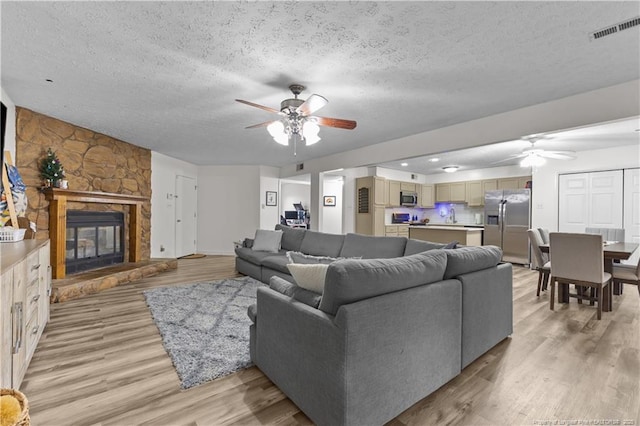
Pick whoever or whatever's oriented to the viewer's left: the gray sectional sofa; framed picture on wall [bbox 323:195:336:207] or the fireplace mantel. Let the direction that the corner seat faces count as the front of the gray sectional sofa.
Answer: the gray sectional sofa

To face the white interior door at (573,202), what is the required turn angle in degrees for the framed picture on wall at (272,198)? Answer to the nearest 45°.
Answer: approximately 45° to its left

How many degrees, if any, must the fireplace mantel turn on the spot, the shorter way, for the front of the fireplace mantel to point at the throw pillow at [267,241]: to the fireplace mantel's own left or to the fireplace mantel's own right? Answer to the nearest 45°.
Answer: approximately 45° to the fireplace mantel's own left

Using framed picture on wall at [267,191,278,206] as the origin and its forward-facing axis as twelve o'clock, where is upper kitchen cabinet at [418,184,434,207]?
The upper kitchen cabinet is roughly at 9 o'clock from the framed picture on wall.

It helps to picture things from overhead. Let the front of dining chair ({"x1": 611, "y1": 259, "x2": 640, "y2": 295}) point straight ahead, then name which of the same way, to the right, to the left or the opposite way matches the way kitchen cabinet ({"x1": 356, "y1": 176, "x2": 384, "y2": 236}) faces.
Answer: the opposite way

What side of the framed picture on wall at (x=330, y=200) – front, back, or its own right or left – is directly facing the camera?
front

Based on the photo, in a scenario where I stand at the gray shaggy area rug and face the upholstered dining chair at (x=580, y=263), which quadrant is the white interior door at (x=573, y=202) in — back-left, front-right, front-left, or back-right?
front-left

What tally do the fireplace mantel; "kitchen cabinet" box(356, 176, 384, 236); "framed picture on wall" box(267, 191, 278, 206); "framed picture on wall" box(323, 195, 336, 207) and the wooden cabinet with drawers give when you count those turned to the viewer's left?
0

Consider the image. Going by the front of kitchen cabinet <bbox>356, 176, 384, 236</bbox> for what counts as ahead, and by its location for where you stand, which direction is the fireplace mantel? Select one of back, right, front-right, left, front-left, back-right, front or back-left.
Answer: right

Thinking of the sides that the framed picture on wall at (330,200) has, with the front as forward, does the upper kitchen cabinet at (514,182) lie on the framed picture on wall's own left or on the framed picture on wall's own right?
on the framed picture on wall's own left

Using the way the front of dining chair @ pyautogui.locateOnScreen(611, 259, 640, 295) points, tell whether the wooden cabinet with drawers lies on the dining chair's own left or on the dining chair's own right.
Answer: on the dining chair's own left

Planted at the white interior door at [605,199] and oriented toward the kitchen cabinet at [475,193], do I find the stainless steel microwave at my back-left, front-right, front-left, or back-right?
front-left

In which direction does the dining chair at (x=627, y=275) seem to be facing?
to the viewer's left

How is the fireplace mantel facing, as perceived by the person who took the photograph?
facing the viewer and to the right of the viewer

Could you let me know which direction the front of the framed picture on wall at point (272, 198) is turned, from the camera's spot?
facing the viewer

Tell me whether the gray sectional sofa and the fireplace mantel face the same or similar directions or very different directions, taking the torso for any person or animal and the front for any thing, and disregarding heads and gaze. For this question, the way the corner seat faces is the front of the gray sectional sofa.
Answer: very different directions

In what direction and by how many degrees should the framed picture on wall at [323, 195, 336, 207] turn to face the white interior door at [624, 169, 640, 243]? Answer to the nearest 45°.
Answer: approximately 45° to its left

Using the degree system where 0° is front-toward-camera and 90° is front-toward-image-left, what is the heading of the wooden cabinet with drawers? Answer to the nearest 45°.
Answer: approximately 270°

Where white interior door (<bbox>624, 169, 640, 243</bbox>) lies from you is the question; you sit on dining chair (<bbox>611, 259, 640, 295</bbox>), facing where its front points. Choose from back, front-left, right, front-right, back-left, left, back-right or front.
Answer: right

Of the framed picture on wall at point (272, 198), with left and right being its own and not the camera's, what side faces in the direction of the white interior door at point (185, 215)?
right
